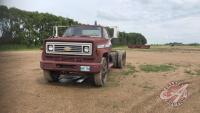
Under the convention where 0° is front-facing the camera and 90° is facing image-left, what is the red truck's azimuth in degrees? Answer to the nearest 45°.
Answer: approximately 45°
